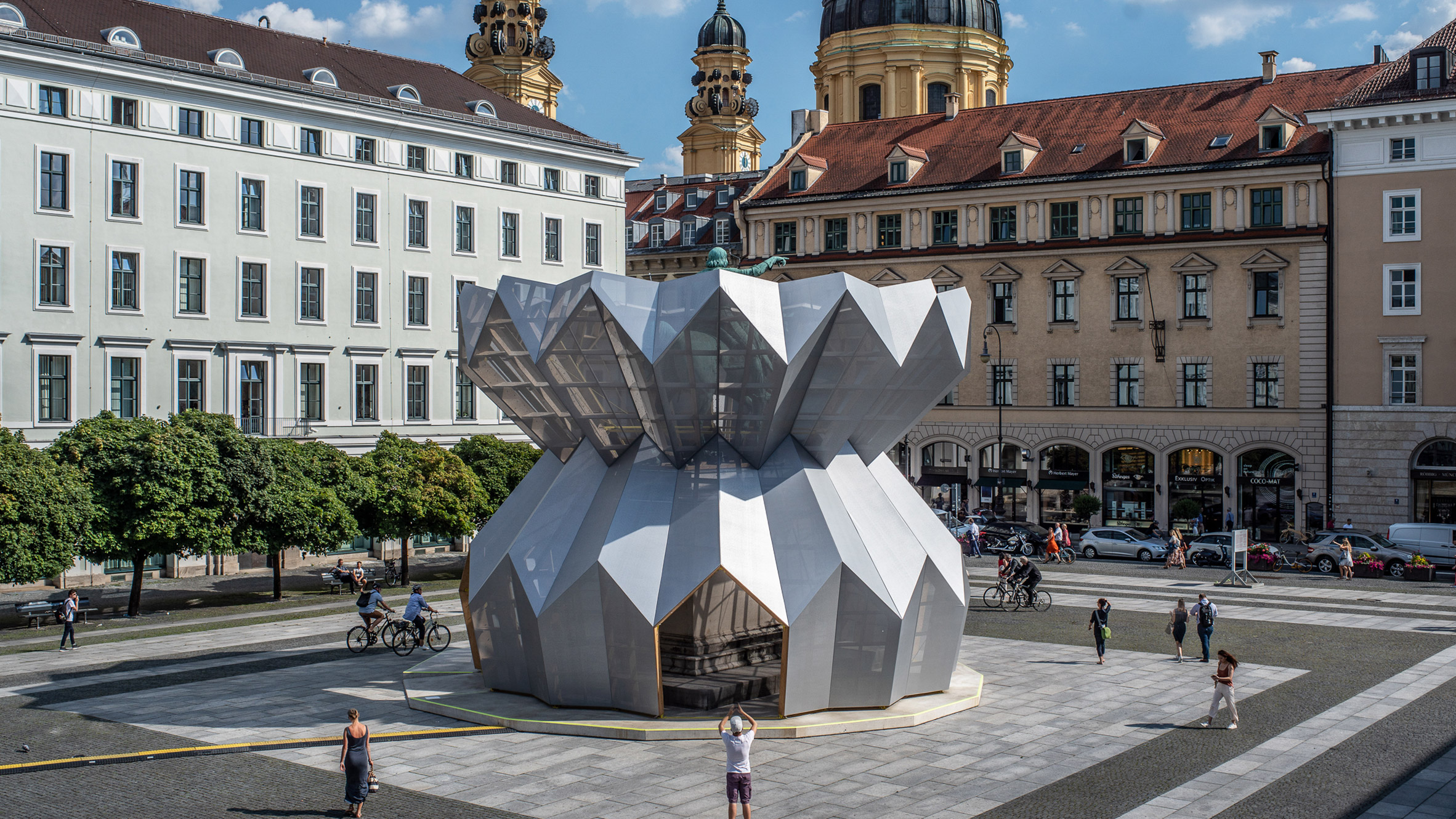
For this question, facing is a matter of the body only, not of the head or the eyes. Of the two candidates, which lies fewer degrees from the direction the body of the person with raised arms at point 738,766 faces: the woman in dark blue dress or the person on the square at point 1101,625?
the person on the square

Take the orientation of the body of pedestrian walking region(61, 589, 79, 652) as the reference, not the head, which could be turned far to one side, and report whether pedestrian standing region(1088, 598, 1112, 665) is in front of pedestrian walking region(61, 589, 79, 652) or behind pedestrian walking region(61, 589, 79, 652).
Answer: in front

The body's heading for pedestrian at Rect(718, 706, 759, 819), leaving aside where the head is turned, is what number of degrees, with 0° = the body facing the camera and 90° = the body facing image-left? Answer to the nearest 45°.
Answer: approximately 180°

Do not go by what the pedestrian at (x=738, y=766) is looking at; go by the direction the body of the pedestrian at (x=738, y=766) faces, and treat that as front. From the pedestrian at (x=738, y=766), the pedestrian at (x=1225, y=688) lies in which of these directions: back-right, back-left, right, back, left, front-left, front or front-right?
front-right

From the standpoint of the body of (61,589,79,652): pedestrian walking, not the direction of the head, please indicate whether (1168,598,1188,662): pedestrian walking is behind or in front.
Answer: in front

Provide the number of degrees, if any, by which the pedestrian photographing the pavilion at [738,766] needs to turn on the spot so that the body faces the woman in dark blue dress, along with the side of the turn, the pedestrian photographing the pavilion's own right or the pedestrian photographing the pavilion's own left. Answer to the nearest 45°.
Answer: approximately 90° to the pedestrian photographing the pavilion's own left
